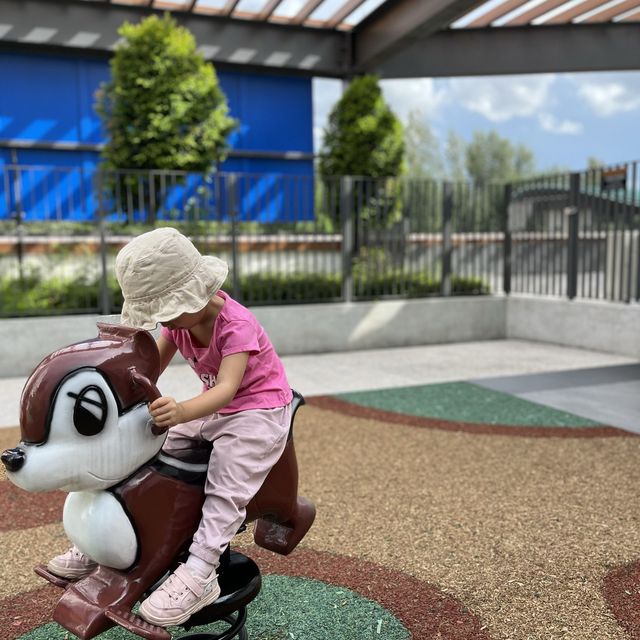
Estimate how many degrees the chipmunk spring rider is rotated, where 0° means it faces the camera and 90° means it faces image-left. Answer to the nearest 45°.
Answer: approximately 45°

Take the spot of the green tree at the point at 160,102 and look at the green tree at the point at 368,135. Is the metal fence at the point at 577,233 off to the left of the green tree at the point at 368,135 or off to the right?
right

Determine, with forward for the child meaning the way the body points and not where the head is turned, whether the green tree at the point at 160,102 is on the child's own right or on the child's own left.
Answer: on the child's own right

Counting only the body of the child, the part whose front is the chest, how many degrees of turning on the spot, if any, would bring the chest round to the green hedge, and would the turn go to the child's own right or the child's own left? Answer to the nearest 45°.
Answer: approximately 135° to the child's own right

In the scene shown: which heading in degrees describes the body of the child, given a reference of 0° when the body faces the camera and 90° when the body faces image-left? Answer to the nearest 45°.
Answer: approximately 45°

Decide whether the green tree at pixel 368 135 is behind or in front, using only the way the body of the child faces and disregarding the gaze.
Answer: behind

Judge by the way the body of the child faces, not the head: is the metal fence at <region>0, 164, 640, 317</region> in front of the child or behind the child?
behind

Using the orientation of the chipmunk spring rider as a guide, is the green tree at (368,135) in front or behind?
behind

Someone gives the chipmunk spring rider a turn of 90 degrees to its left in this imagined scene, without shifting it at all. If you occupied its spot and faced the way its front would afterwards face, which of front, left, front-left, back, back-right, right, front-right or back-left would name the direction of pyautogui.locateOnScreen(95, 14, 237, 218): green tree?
back-left

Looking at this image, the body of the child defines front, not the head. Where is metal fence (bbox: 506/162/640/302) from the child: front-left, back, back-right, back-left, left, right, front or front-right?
back
